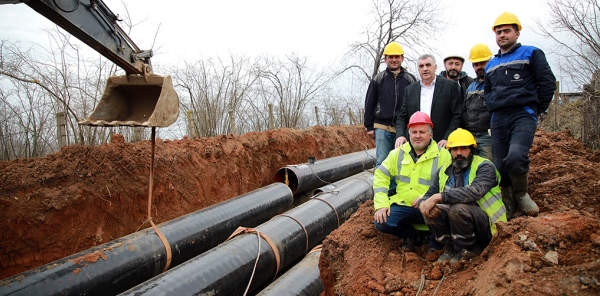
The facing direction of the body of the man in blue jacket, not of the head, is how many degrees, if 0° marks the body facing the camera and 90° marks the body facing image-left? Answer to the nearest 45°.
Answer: approximately 45°

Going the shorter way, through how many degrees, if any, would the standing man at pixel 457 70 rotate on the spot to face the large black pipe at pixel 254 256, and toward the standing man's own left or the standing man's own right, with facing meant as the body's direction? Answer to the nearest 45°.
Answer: approximately 45° to the standing man's own right

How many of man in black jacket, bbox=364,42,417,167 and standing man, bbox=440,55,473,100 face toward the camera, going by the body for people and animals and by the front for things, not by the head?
2

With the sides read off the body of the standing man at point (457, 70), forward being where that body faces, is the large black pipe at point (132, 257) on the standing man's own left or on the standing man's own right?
on the standing man's own right

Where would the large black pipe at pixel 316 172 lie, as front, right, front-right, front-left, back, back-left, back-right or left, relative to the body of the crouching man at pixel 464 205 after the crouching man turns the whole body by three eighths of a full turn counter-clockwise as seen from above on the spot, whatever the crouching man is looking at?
back-left

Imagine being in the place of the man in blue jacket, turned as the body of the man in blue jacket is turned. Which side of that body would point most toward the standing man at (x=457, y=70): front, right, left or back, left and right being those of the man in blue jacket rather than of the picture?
right

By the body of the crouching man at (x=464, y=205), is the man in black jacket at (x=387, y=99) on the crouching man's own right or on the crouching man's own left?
on the crouching man's own right

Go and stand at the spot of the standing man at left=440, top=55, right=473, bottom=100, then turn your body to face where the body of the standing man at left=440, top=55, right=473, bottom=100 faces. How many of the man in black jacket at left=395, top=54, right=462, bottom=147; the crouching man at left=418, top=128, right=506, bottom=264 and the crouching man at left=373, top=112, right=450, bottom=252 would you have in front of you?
3
